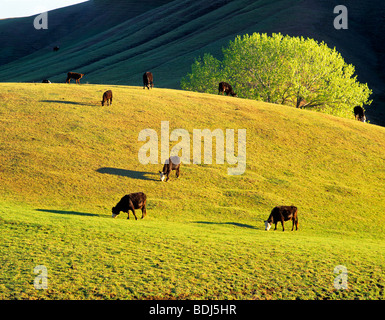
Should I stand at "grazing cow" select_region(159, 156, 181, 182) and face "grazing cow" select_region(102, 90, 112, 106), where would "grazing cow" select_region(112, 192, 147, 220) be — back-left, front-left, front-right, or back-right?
back-left

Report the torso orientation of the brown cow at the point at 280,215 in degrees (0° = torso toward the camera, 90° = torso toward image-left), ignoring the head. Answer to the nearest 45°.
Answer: approximately 90°

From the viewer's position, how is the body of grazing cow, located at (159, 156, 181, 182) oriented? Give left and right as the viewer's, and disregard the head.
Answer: facing the viewer and to the left of the viewer

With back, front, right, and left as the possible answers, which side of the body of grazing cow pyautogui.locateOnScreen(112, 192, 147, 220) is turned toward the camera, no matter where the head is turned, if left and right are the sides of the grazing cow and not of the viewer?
left

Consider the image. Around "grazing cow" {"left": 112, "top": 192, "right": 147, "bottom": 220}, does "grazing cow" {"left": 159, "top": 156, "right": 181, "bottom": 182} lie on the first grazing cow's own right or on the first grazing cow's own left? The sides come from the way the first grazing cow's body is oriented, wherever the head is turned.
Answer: on the first grazing cow's own right

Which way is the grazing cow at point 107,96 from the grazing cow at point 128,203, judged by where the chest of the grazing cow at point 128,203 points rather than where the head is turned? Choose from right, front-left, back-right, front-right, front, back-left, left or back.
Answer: right

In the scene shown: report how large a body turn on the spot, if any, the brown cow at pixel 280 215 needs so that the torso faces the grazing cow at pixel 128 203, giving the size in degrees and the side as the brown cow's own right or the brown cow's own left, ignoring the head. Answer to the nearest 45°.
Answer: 0° — it already faces it

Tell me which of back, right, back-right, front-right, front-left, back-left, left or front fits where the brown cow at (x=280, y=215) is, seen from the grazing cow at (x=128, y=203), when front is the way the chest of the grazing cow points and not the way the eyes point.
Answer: back

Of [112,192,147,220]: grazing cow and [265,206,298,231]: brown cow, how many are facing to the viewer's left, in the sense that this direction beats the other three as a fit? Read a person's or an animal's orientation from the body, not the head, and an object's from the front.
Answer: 2
